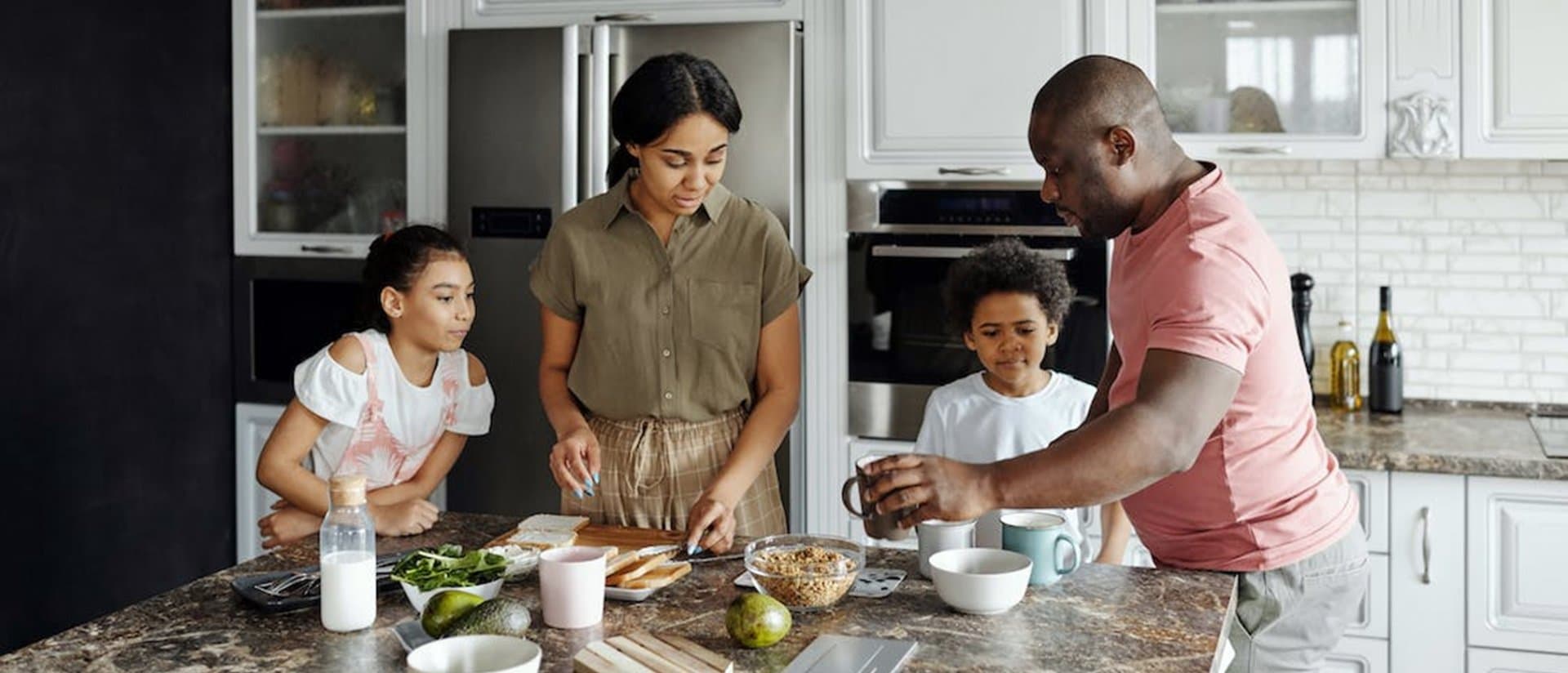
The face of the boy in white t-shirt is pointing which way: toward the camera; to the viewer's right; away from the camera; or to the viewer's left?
toward the camera

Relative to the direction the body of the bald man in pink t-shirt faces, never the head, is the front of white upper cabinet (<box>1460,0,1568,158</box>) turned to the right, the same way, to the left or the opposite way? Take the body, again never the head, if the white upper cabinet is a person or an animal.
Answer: to the left

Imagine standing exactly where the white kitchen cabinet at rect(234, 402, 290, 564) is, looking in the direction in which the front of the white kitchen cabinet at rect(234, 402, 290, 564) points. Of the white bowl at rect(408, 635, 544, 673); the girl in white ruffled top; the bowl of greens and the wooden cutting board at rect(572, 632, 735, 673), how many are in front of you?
4

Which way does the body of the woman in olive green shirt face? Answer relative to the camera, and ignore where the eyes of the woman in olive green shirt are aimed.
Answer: toward the camera

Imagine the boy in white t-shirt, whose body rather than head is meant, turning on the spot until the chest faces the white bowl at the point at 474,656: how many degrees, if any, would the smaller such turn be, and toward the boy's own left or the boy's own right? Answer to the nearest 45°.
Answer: approximately 45° to the boy's own right

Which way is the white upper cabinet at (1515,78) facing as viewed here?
toward the camera

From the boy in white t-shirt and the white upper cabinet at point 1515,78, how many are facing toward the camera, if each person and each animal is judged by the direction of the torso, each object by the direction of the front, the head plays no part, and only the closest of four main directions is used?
2

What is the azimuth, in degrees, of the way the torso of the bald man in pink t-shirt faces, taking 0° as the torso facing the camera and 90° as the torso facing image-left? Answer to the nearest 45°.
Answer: approximately 90°

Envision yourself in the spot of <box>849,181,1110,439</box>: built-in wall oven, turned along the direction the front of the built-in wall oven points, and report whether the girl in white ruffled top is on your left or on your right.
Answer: on your right

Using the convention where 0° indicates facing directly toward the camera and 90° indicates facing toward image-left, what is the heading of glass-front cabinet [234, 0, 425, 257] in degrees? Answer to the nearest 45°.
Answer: approximately 0°

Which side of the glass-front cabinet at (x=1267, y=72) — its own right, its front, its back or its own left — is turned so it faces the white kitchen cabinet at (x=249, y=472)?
right

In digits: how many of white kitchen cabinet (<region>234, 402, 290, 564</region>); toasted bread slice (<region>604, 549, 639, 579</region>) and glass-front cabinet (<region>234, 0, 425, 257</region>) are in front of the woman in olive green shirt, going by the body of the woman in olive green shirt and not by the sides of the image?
1

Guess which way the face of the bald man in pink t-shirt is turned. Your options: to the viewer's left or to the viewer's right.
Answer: to the viewer's left
